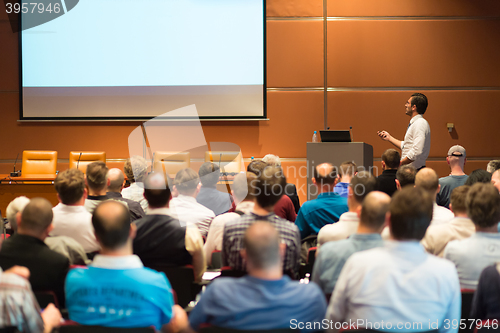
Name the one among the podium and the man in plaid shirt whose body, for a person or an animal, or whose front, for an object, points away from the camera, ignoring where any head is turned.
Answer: the man in plaid shirt

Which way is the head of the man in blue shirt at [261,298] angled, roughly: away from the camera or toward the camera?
away from the camera

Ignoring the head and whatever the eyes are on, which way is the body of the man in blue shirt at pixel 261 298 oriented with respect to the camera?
away from the camera

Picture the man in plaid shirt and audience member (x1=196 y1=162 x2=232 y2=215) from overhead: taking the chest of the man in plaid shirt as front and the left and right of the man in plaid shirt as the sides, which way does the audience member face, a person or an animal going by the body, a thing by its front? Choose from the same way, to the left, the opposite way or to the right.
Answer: the same way

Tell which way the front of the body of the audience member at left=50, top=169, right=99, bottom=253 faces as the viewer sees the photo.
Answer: away from the camera

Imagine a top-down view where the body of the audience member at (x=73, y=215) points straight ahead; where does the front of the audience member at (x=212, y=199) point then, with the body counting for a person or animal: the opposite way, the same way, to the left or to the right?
the same way

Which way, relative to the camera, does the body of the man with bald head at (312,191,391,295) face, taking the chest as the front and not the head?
away from the camera

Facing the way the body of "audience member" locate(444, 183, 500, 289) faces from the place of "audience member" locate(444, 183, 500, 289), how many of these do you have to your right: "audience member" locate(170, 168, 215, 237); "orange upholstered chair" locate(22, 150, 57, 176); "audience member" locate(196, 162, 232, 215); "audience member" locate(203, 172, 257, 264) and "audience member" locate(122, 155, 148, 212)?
0

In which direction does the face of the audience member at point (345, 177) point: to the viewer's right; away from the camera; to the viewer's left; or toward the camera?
away from the camera

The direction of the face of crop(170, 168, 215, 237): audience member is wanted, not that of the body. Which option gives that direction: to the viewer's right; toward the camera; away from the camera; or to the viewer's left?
away from the camera

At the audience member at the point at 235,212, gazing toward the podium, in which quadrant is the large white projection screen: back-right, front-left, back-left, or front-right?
front-left

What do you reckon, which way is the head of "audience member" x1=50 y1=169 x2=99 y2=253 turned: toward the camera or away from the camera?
away from the camera

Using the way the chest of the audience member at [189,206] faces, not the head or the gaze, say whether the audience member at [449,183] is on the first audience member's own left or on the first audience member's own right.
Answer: on the first audience member's own right

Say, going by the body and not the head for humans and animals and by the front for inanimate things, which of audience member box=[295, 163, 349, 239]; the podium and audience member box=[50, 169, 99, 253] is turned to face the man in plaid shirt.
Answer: the podium

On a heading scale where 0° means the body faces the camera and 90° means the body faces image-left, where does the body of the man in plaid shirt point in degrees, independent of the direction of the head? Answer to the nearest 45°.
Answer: approximately 180°

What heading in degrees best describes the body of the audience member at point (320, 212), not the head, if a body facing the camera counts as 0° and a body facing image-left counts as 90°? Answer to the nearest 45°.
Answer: approximately 180°

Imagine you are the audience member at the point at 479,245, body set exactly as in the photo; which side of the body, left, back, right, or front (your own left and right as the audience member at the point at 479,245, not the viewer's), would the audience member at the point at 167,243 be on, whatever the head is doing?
left
